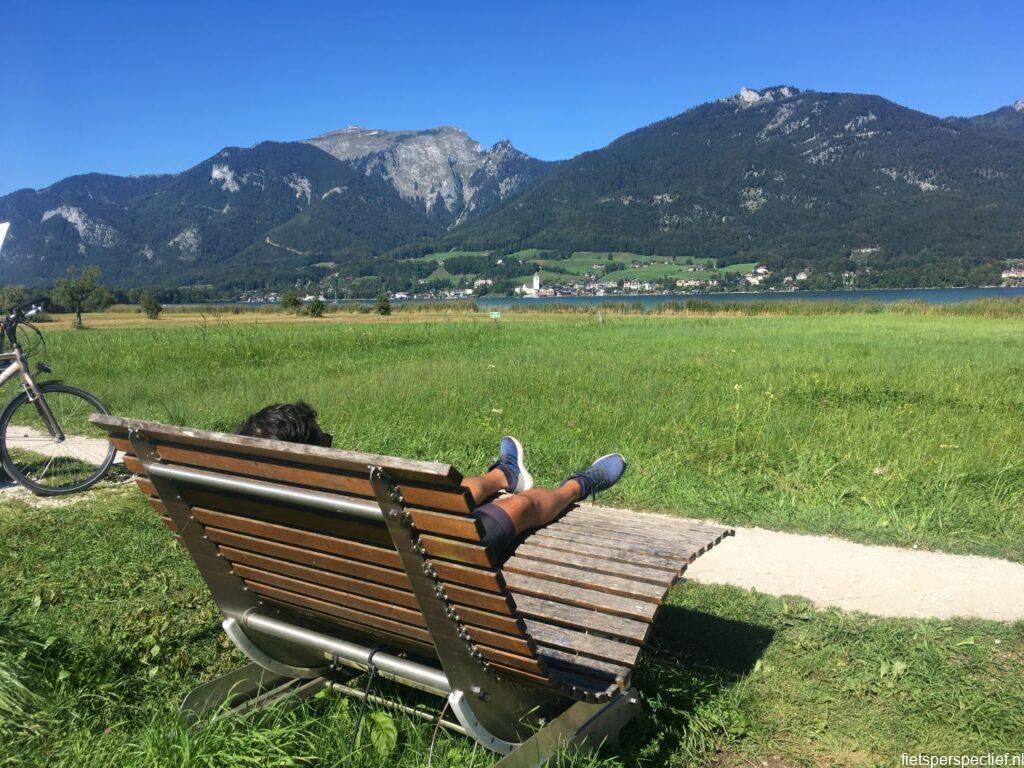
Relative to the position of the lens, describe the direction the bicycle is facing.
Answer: facing to the right of the viewer

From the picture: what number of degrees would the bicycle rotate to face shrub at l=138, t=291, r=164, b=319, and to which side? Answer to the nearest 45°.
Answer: approximately 90° to its left

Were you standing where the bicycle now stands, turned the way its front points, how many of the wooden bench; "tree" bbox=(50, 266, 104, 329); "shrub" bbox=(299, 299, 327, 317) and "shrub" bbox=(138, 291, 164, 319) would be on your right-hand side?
1

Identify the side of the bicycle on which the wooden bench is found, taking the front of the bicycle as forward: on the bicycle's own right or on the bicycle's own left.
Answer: on the bicycle's own right

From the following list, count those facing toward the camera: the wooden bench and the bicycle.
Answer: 0

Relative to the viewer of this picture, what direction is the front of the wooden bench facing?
facing away from the viewer and to the right of the viewer

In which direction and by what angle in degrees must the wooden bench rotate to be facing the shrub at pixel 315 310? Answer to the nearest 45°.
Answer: approximately 45° to its left

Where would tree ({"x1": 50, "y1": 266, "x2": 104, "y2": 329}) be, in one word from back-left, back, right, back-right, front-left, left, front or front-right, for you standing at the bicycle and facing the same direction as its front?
left

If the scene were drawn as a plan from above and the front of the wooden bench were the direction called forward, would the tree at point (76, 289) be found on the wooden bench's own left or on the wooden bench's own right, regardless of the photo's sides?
on the wooden bench's own left

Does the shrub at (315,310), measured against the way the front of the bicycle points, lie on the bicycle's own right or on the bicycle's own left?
on the bicycle's own left
